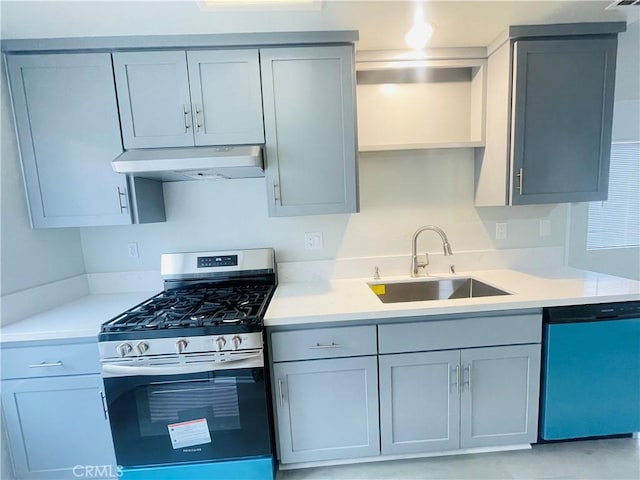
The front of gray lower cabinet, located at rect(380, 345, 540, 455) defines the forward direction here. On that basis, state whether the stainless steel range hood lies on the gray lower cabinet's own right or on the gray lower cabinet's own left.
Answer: on the gray lower cabinet's own right

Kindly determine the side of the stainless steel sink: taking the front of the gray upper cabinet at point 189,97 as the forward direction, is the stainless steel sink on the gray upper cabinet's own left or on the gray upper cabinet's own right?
on the gray upper cabinet's own left

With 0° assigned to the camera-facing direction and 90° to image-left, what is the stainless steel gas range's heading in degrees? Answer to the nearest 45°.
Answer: approximately 0°

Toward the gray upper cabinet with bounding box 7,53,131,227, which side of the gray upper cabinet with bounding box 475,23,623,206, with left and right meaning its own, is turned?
right

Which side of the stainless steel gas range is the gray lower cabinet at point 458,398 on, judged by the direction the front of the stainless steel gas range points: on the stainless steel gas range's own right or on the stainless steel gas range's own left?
on the stainless steel gas range's own left

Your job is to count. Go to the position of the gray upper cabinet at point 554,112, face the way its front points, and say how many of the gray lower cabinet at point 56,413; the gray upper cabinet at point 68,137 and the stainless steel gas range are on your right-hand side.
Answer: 3

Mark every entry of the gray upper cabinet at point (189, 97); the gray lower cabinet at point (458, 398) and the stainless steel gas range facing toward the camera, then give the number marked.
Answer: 3

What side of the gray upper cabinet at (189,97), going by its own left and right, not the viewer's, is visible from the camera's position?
front

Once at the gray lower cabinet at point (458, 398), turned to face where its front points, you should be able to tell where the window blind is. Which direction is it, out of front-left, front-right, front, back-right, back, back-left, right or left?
back-left

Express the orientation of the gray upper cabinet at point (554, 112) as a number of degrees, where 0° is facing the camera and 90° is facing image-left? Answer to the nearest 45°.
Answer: approximately 315°

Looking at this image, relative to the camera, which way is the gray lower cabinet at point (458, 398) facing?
toward the camera

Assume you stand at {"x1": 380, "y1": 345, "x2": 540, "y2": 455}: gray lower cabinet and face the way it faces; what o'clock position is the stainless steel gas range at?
The stainless steel gas range is roughly at 2 o'clock from the gray lower cabinet.

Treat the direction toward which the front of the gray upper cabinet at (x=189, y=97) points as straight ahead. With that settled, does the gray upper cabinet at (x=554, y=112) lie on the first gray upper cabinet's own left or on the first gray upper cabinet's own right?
on the first gray upper cabinet's own left

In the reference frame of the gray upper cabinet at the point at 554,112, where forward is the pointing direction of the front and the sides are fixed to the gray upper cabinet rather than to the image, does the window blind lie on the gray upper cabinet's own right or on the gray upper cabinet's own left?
on the gray upper cabinet's own left

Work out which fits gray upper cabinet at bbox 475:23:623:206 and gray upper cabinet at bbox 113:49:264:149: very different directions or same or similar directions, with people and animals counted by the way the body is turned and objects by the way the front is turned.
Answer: same or similar directions

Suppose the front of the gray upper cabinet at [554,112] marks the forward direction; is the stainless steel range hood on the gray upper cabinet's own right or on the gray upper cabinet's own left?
on the gray upper cabinet's own right
